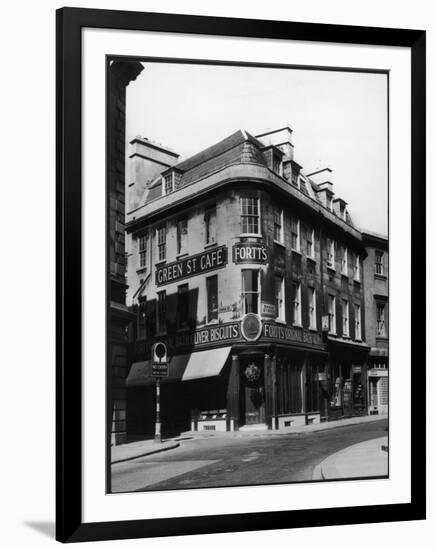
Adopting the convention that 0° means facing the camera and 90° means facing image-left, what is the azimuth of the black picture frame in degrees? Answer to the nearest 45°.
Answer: approximately 315°
